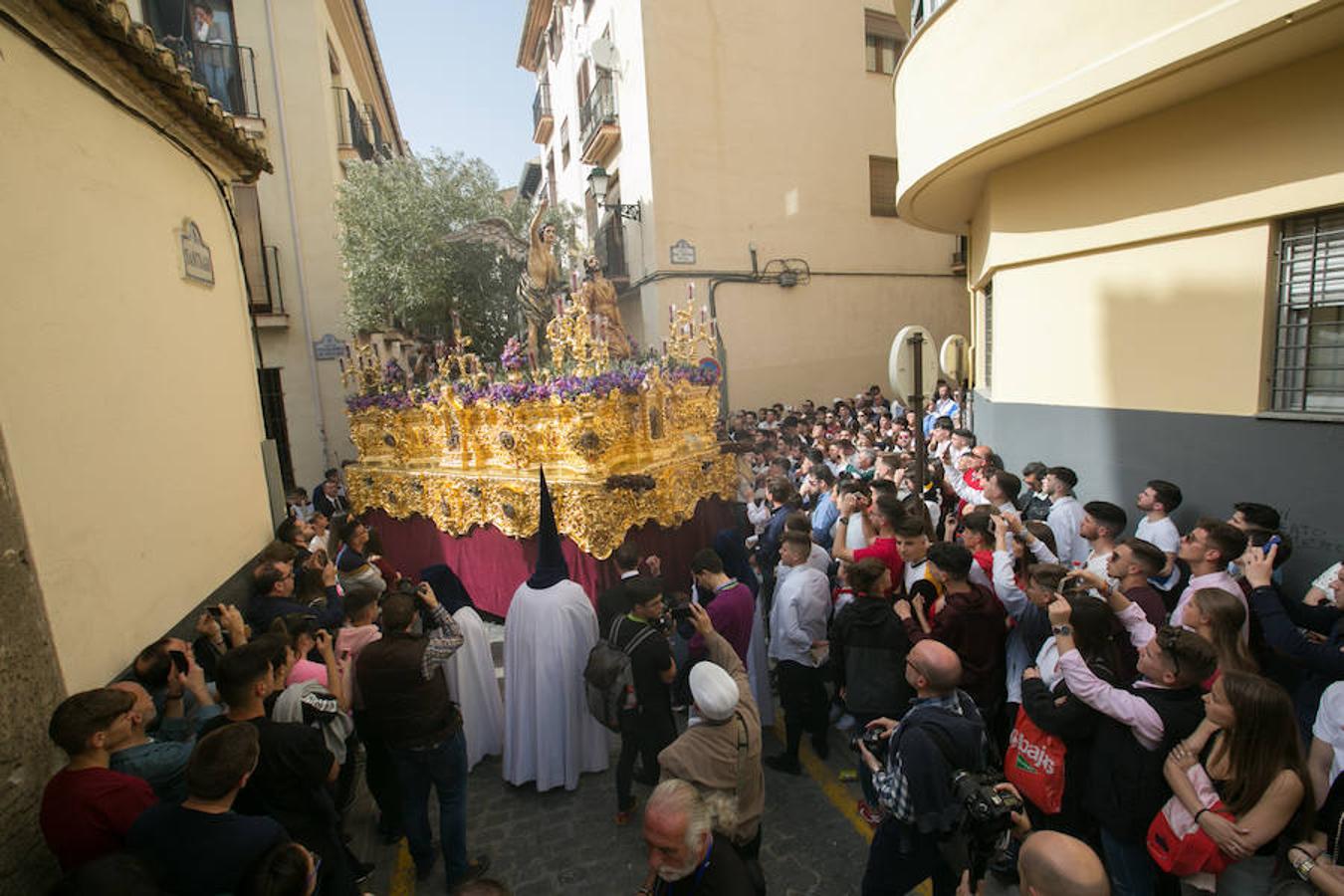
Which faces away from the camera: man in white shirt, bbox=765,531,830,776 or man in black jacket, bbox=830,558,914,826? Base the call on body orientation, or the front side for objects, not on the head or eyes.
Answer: the man in black jacket

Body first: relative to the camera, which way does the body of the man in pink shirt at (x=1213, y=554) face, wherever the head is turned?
to the viewer's left

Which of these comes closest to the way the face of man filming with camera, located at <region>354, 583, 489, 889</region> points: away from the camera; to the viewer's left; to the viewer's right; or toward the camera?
away from the camera

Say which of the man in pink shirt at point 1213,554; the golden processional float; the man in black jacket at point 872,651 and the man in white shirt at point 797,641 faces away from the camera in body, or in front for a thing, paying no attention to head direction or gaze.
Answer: the man in black jacket

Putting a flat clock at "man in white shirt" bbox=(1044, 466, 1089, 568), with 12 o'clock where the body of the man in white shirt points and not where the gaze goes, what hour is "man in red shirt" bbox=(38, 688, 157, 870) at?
The man in red shirt is roughly at 10 o'clock from the man in white shirt.

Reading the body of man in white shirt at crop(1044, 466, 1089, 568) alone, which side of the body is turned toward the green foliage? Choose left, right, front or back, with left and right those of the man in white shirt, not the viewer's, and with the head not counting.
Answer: front

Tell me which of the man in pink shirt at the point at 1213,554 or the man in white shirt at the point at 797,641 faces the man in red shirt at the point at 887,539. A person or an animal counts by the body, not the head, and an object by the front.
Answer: the man in pink shirt

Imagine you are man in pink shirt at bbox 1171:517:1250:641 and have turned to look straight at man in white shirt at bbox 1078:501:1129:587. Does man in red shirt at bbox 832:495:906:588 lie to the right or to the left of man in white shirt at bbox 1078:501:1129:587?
left

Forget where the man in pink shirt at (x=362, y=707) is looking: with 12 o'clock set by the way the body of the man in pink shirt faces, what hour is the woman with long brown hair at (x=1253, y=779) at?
The woman with long brown hair is roughly at 3 o'clock from the man in pink shirt.

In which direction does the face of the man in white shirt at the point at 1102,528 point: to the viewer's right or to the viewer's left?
to the viewer's left

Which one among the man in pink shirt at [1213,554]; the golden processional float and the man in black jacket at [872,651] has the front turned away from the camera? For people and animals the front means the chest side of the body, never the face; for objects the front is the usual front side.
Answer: the man in black jacket

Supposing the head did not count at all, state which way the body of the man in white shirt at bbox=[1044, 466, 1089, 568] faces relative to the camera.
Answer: to the viewer's left

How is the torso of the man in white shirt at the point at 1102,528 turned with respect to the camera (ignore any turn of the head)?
to the viewer's left

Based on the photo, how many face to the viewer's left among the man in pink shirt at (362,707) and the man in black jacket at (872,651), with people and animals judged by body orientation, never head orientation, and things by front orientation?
0

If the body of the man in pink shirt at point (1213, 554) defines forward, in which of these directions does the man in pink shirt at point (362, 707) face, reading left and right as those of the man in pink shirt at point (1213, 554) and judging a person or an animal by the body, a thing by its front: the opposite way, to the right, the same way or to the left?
to the right

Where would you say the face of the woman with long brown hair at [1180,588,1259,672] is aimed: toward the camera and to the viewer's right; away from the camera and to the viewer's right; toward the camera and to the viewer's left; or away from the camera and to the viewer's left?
away from the camera and to the viewer's left

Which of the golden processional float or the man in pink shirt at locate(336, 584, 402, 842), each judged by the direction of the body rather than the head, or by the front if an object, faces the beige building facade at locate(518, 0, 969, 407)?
the man in pink shirt
